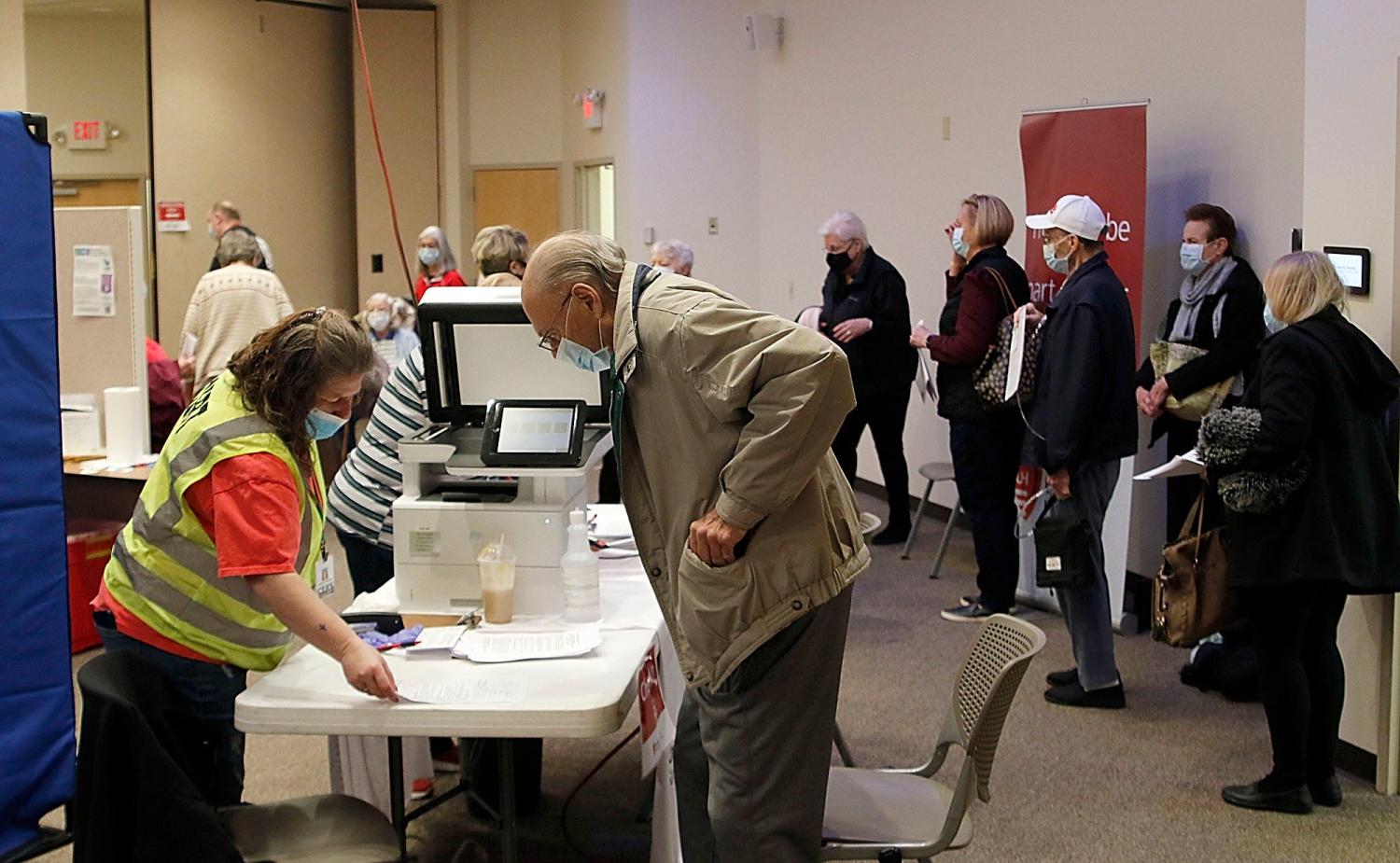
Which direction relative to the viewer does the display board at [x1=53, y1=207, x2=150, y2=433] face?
toward the camera

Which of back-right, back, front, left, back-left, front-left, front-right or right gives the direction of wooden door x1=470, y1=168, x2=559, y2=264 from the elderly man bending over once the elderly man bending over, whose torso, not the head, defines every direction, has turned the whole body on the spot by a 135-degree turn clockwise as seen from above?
front-left

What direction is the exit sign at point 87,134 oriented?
toward the camera

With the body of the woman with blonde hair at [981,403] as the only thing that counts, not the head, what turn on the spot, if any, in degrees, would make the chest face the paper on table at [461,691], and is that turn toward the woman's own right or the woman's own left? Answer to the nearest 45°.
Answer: approximately 90° to the woman's own left

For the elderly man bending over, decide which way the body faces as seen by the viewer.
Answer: to the viewer's left

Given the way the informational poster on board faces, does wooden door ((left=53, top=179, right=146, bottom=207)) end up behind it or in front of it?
behind

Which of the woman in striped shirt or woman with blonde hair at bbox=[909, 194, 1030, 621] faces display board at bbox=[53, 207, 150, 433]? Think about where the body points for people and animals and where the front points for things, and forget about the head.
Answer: the woman with blonde hair

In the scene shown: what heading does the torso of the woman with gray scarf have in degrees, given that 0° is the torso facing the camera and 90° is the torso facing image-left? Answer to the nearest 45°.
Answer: approximately 45°

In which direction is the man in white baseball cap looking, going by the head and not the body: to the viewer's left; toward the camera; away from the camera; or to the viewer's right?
to the viewer's left

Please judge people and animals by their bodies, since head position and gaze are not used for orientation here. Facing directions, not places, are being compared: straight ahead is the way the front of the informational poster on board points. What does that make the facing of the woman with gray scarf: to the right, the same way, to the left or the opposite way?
to the right

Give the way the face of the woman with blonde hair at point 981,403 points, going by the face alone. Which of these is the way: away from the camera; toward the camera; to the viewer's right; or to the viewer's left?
to the viewer's left

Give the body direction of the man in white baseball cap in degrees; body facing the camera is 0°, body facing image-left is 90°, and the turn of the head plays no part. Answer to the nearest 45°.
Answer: approximately 90°

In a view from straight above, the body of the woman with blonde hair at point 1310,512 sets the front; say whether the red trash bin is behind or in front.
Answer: in front

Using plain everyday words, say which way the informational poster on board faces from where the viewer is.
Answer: facing the viewer

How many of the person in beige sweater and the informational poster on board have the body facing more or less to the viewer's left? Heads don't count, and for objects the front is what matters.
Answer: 0
